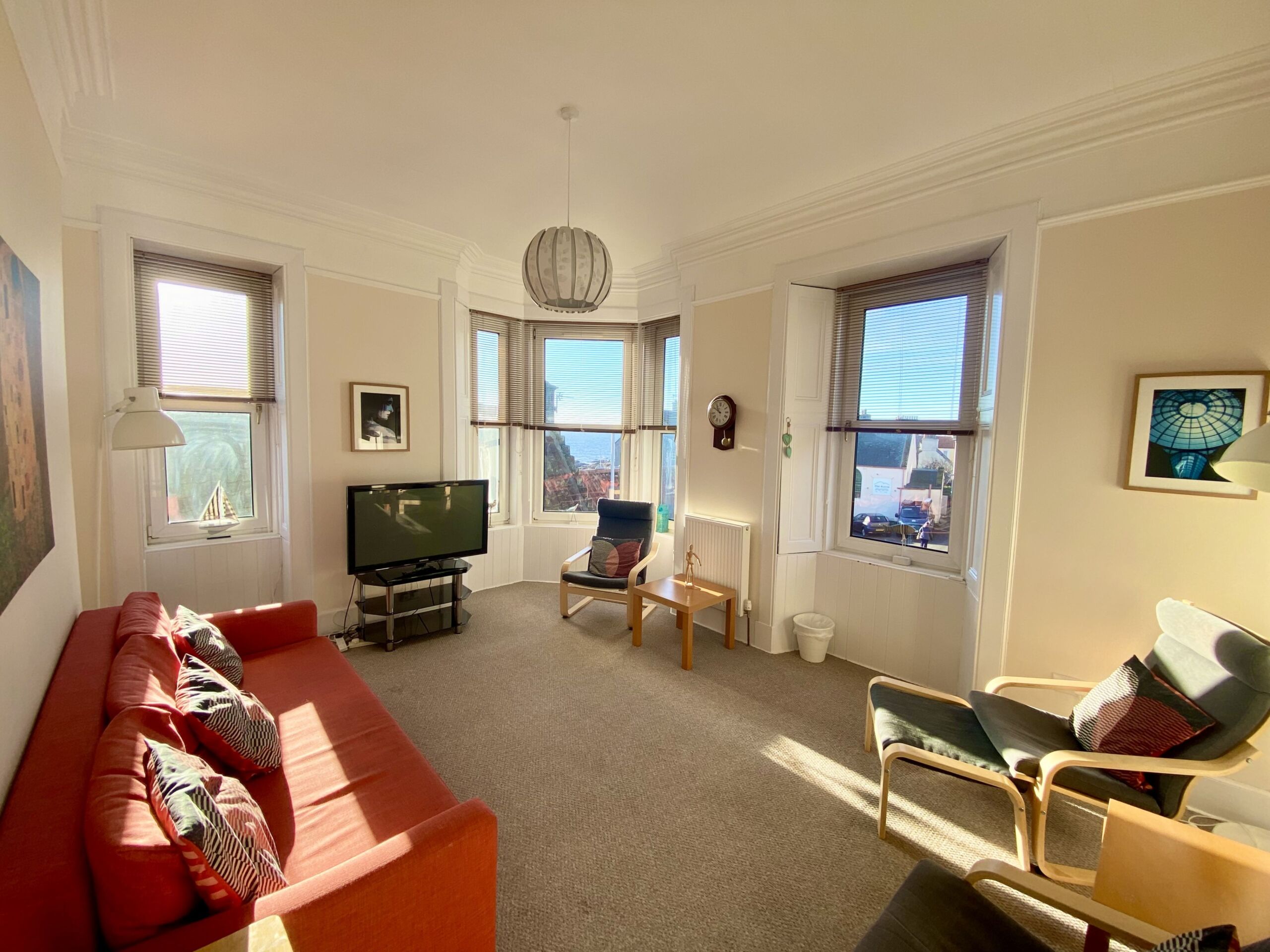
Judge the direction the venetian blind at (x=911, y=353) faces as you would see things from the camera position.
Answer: facing the viewer and to the left of the viewer

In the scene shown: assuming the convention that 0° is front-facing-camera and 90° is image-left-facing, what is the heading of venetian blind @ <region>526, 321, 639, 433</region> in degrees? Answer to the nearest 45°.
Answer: approximately 0°

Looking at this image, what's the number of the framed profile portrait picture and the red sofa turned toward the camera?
1

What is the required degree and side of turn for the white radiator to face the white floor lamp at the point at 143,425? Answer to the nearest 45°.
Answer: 0° — it already faces it

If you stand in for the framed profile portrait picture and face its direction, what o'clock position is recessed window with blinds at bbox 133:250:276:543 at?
The recessed window with blinds is roughly at 3 o'clock from the framed profile portrait picture.

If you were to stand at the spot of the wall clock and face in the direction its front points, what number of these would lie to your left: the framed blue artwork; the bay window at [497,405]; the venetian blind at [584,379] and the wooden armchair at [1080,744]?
2

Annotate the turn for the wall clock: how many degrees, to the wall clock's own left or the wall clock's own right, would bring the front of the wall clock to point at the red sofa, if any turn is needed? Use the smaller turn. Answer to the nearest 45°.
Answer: approximately 45° to the wall clock's own left

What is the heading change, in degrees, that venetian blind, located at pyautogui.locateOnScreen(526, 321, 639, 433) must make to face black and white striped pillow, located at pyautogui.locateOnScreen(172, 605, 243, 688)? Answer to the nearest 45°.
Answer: approximately 45° to its right

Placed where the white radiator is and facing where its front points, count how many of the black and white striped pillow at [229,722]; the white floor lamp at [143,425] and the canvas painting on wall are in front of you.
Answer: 3

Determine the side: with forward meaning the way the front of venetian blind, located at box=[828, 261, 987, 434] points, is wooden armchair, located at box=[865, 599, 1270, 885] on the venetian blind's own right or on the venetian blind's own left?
on the venetian blind's own left

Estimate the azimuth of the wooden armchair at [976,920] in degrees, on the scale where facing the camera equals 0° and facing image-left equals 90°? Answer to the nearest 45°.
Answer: approximately 135°

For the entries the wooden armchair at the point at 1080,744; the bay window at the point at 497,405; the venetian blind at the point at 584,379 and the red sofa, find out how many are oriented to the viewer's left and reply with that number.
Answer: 1

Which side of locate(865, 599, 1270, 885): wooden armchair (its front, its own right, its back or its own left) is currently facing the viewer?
left

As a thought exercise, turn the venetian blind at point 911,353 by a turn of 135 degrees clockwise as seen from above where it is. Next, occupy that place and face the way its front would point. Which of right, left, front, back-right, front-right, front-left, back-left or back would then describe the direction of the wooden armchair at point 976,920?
back

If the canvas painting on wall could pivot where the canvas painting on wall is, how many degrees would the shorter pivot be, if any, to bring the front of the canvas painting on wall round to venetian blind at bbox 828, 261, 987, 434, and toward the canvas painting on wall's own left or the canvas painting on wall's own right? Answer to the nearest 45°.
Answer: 0° — it already faces it

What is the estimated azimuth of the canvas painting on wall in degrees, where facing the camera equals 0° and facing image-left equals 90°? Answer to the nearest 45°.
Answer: approximately 270°

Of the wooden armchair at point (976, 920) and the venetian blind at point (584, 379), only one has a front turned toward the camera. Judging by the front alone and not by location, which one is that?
the venetian blind

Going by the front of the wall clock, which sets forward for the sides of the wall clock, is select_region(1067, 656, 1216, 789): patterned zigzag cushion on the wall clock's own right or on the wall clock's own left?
on the wall clock's own left

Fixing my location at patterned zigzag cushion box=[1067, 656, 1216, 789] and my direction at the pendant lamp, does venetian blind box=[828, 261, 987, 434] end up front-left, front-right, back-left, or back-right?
front-right

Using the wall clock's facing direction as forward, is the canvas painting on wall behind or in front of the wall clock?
in front
